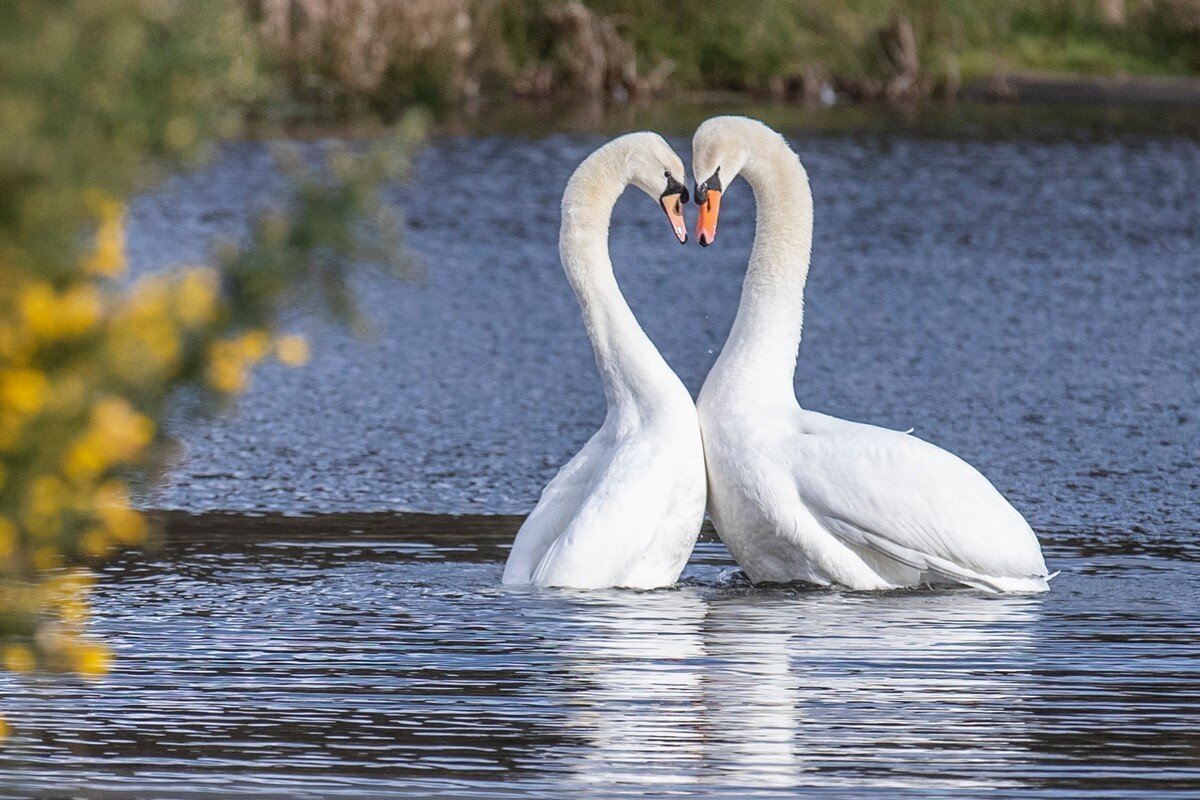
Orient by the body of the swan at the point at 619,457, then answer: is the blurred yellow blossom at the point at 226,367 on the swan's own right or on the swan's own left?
on the swan's own right

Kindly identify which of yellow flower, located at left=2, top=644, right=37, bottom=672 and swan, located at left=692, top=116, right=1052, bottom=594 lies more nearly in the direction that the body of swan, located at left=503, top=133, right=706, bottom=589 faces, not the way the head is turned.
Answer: the swan

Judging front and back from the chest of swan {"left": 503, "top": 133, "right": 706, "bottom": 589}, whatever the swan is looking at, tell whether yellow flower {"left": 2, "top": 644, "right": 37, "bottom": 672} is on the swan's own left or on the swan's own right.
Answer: on the swan's own right

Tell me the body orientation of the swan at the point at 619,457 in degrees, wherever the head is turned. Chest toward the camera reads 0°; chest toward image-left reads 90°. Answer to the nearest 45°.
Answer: approximately 270°

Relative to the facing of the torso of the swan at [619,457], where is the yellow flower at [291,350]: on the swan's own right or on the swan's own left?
on the swan's own right

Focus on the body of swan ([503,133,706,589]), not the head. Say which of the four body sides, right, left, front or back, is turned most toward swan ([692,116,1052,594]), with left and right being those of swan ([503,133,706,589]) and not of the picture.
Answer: front

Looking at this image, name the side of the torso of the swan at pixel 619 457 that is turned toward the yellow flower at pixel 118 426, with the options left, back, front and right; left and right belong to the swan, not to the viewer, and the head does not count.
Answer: right

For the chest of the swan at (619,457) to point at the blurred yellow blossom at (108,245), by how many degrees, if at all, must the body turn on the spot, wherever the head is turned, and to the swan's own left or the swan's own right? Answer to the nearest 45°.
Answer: approximately 90° to the swan's own right

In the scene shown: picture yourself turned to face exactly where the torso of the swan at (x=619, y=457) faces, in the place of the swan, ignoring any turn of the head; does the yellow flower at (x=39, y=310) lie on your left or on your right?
on your right

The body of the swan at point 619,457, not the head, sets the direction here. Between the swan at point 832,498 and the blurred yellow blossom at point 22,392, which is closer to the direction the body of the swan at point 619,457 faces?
the swan

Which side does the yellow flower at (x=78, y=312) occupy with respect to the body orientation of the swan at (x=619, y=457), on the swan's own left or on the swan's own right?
on the swan's own right

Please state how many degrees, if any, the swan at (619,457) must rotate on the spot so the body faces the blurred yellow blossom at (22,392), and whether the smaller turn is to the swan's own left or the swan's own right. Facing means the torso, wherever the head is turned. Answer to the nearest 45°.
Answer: approximately 90° to the swan's own right
